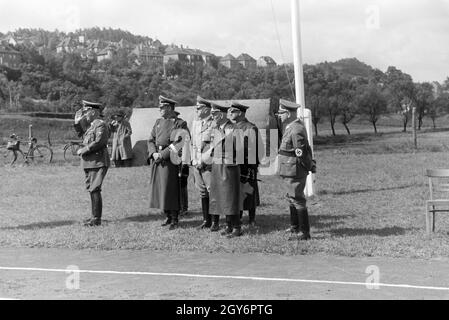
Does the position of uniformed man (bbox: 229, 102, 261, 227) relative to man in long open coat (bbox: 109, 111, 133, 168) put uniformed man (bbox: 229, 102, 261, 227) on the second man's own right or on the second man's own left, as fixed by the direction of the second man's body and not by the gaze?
on the second man's own left

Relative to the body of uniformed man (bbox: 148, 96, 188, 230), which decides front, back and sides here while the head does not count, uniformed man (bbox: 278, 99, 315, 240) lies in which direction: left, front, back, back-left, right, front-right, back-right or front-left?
left

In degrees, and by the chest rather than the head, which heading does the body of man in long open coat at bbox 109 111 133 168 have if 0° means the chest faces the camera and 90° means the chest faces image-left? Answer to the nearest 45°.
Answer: approximately 45°

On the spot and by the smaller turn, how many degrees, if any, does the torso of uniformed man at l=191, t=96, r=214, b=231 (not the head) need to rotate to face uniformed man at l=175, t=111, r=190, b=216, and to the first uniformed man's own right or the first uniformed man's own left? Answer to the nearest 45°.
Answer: approximately 90° to the first uniformed man's own right

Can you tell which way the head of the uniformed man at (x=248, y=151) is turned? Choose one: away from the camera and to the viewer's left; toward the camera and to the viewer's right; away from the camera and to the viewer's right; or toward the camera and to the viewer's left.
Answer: toward the camera and to the viewer's left

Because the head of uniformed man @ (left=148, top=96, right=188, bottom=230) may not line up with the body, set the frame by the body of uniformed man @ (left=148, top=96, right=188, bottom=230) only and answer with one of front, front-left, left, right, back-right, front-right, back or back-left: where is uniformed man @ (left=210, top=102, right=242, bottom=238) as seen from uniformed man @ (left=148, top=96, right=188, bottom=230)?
left

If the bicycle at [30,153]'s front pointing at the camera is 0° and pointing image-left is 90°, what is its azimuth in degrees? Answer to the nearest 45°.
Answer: approximately 90°

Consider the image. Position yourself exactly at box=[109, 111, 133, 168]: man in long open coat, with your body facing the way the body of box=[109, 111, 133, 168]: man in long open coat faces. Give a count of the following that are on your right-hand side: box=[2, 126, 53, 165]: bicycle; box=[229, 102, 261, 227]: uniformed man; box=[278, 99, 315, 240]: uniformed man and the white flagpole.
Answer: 1

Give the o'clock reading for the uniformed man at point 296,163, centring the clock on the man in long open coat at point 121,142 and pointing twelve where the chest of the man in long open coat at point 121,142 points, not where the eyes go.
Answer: the uniformed man at point 296,163 is roughly at 10 o'clock from the man in long open coat at point 121,142.

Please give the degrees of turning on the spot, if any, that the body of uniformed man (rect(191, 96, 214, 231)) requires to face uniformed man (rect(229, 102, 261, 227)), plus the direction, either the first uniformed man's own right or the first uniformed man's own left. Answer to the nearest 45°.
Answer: approximately 90° to the first uniformed man's own left

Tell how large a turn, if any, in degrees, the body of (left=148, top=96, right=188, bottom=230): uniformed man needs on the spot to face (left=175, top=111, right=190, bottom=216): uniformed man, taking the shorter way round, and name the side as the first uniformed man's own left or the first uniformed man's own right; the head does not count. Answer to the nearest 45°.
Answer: approximately 135° to the first uniformed man's own right

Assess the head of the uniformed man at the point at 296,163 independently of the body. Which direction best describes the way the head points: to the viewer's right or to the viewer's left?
to the viewer's left

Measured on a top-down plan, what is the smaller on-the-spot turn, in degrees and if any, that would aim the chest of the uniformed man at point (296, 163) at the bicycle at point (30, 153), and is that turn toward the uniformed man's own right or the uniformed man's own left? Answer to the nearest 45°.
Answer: approximately 45° to the uniformed man's own right

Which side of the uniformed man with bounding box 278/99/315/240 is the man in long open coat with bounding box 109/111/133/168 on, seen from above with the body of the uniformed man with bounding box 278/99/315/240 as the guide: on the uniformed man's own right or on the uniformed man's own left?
on the uniformed man's own right
